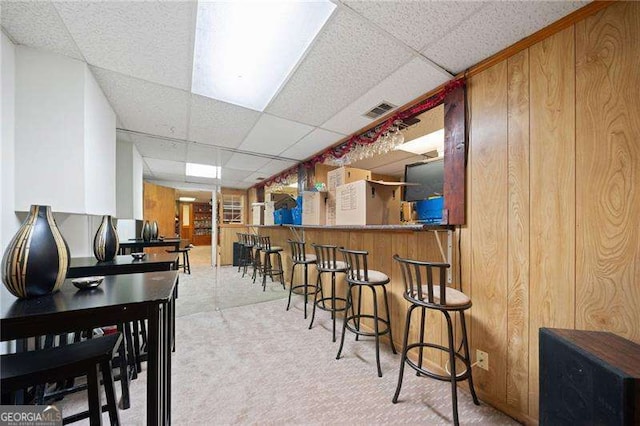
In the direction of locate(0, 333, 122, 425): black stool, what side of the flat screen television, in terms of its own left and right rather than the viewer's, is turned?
front

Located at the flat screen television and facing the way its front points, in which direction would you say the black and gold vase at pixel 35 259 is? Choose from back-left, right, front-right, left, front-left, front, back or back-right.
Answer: front

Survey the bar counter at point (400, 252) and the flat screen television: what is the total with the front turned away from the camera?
0

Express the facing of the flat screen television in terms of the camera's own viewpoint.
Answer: facing the viewer and to the left of the viewer

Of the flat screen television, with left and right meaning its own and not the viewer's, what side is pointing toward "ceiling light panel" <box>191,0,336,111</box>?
front

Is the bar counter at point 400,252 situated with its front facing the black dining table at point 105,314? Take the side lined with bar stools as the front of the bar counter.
yes

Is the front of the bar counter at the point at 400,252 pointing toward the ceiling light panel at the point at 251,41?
yes

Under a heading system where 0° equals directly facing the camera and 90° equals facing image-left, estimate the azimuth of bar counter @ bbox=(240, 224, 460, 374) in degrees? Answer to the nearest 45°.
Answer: approximately 45°
